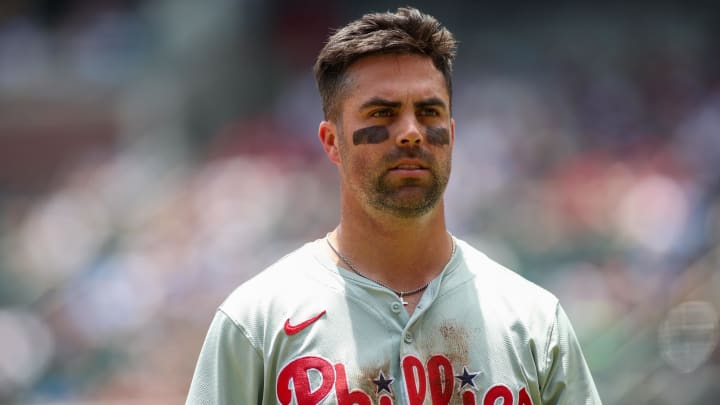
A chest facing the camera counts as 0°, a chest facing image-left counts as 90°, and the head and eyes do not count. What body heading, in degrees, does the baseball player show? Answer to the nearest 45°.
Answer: approximately 0°

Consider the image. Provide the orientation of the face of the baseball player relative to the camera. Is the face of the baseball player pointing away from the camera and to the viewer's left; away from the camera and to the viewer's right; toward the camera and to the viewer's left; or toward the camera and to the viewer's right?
toward the camera and to the viewer's right
